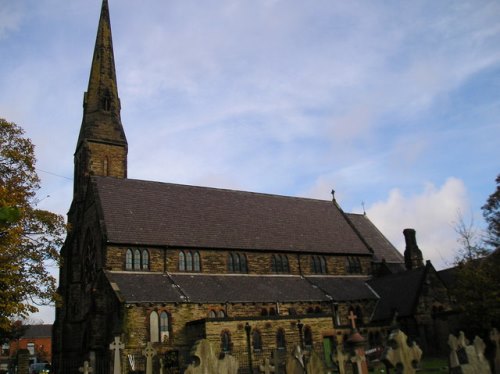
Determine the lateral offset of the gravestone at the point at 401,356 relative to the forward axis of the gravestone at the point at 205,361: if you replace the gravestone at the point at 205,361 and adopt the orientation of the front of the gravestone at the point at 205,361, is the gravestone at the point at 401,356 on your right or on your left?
on your left

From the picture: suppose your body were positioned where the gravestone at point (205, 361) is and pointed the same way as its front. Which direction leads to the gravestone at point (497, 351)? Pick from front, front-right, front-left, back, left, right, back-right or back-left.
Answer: back-left

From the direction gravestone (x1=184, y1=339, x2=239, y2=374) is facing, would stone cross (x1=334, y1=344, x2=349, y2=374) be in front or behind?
behind

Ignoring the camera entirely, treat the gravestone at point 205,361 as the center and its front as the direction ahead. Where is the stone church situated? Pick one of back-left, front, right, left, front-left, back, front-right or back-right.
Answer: back

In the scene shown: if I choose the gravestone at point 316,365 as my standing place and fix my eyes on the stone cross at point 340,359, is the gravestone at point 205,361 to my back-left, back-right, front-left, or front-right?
back-left

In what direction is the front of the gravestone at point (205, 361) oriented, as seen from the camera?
facing the viewer

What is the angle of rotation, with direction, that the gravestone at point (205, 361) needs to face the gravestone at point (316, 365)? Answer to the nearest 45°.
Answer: approximately 135° to its left
